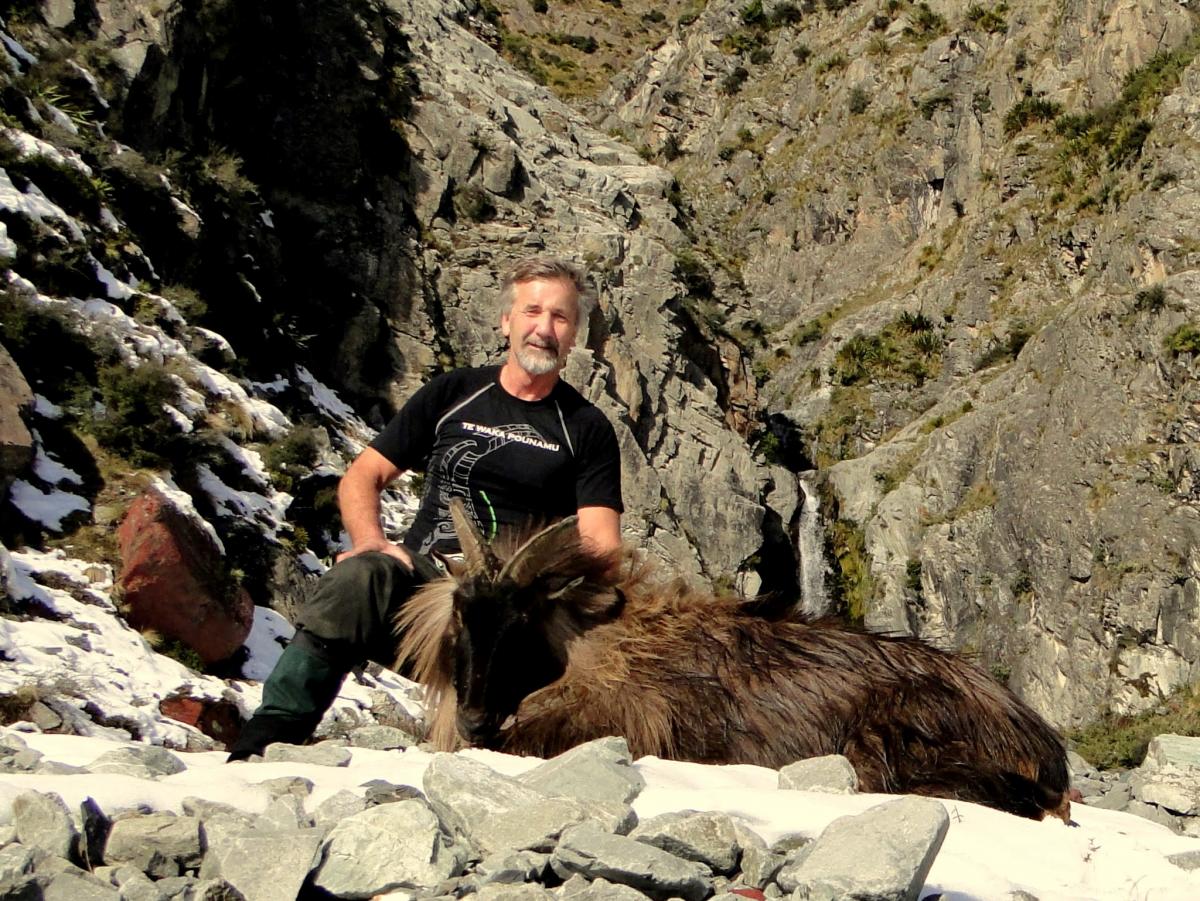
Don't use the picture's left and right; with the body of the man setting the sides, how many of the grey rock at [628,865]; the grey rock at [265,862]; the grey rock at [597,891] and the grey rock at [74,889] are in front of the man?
4

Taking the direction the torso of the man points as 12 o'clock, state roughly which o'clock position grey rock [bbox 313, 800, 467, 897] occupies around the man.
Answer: The grey rock is roughly at 12 o'clock from the man.

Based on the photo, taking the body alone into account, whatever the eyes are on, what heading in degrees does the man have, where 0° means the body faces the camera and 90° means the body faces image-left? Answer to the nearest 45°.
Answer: approximately 0°

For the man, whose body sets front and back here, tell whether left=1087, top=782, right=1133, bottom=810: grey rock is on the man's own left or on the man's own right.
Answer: on the man's own left
